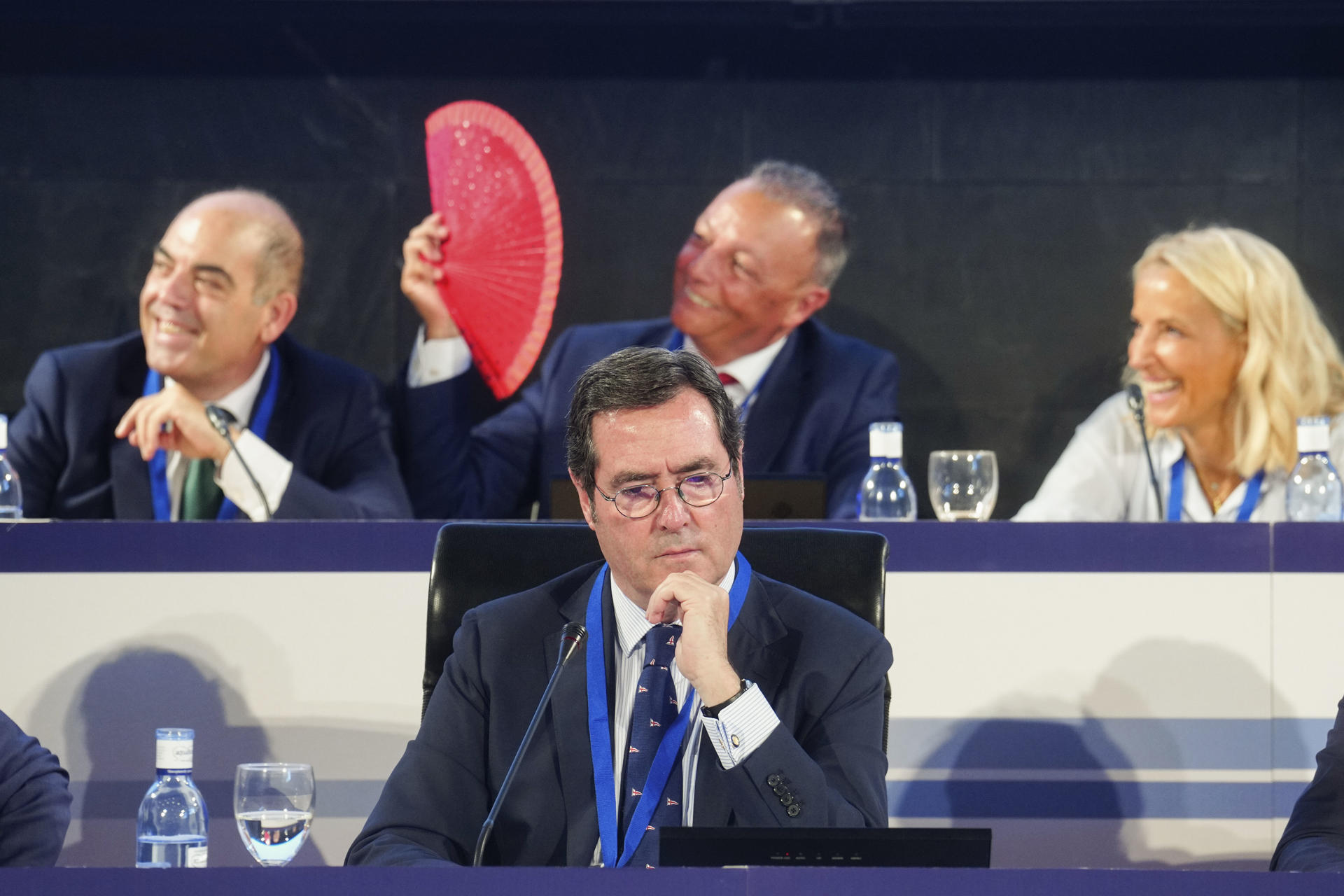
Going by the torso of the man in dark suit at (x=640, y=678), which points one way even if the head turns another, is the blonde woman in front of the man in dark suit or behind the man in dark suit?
behind

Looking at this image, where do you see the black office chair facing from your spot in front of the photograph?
facing the viewer

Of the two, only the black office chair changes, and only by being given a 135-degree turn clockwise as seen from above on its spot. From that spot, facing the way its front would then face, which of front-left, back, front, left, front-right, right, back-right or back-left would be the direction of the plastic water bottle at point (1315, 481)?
right

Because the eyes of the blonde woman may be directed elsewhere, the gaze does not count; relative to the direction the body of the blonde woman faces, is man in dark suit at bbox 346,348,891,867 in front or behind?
in front

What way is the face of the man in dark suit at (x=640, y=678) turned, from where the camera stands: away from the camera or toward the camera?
toward the camera

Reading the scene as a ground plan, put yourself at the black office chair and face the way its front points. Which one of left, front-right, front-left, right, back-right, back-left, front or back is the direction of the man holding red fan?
back

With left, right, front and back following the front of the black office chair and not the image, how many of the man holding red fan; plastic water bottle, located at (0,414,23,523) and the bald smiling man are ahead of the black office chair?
0

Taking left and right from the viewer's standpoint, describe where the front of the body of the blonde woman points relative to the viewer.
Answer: facing the viewer and to the left of the viewer

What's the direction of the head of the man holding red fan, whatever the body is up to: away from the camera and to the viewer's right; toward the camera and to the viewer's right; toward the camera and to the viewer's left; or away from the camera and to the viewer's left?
toward the camera and to the viewer's left

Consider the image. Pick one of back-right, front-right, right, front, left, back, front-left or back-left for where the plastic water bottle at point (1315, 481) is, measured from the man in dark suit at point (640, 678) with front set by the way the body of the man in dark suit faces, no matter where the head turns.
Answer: back-left

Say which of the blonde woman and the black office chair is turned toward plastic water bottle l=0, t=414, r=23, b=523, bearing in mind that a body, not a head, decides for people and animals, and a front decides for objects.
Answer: the blonde woman
